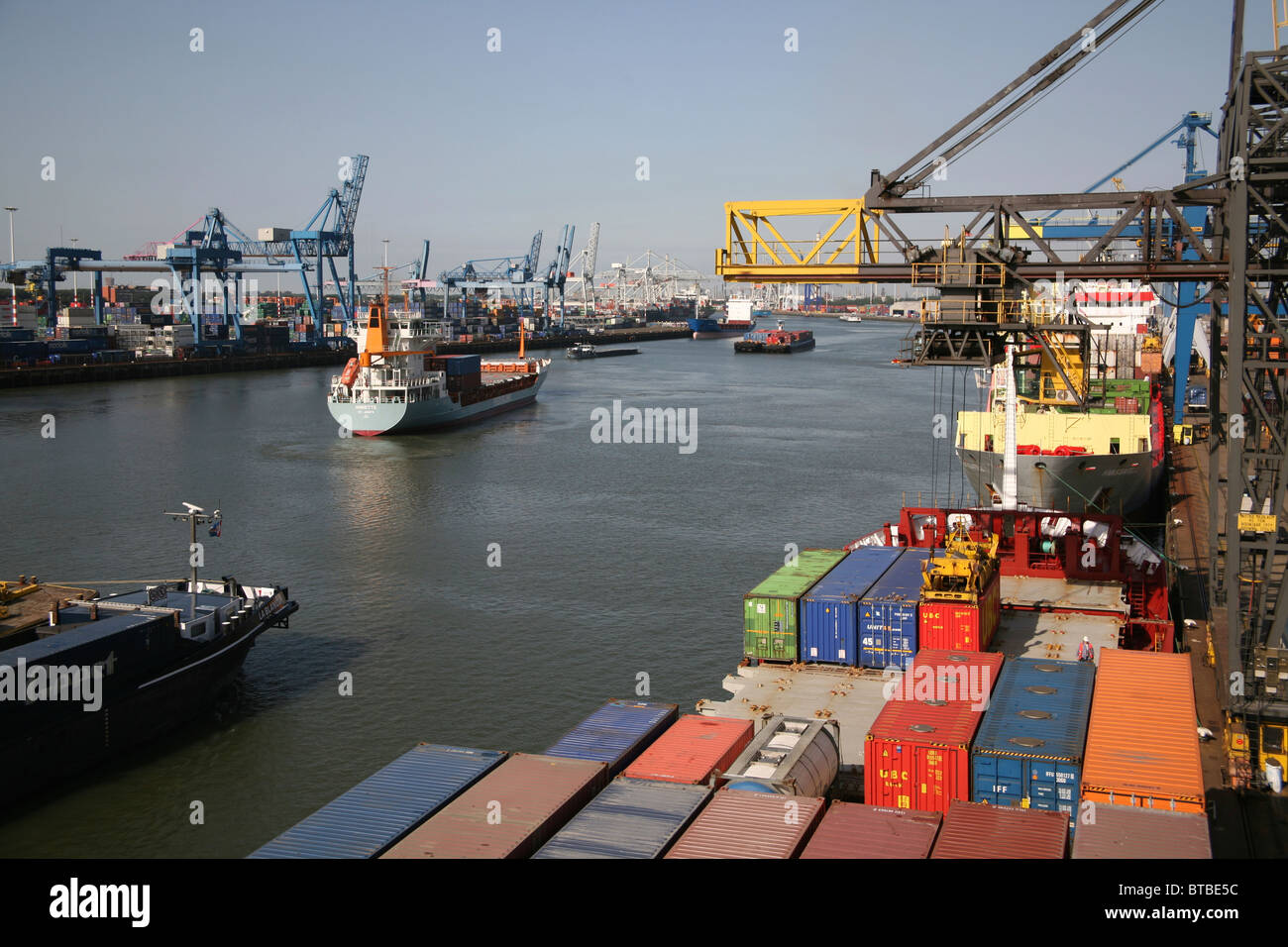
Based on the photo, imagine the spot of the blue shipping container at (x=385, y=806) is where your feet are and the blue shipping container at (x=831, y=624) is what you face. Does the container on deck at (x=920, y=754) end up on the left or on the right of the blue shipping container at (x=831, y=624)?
right

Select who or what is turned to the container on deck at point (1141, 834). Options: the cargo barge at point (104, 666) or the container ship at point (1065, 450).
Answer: the container ship

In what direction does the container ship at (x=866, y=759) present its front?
away from the camera
